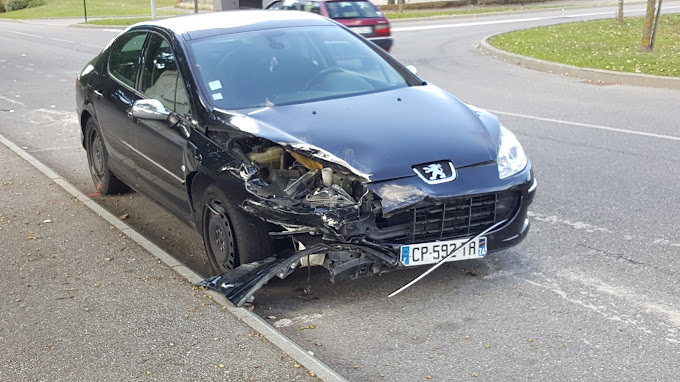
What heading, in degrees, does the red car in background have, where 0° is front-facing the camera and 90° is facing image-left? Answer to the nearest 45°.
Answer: approximately 135°

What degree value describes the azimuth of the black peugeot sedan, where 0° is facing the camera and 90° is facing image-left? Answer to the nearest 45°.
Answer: approximately 315°

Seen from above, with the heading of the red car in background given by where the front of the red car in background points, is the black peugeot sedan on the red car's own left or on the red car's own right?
on the red car's own left

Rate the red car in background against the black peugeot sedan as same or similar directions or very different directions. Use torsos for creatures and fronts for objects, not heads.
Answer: very different directions

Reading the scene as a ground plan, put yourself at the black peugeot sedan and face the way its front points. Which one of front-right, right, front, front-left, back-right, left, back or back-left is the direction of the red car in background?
back-left
